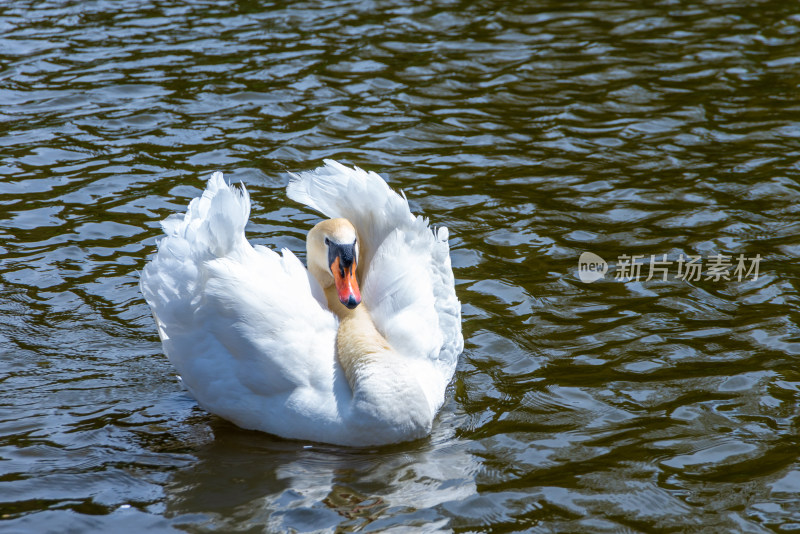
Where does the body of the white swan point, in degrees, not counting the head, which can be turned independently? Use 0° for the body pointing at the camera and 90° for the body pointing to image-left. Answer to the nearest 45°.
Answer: approximately 315°
